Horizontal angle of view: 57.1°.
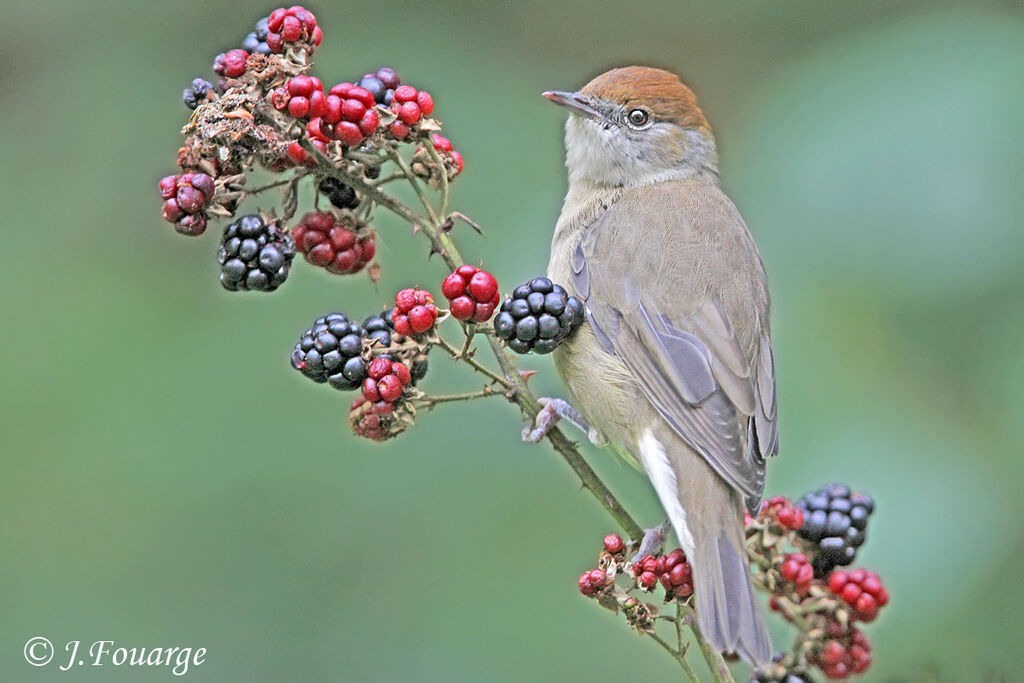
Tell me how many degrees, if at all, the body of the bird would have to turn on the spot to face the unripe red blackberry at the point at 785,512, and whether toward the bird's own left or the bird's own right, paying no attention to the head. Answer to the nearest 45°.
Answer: approximately 180°

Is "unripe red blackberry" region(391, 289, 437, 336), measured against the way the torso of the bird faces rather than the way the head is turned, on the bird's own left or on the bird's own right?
on the bird's own left

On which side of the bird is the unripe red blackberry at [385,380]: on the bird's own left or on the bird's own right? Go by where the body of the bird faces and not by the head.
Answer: on the bird's own left

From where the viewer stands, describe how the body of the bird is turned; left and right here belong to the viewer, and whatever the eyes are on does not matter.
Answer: facing away from the viewer and to the left of the viewer

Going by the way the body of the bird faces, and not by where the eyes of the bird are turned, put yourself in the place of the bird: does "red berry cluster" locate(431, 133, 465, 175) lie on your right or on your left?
on your left
